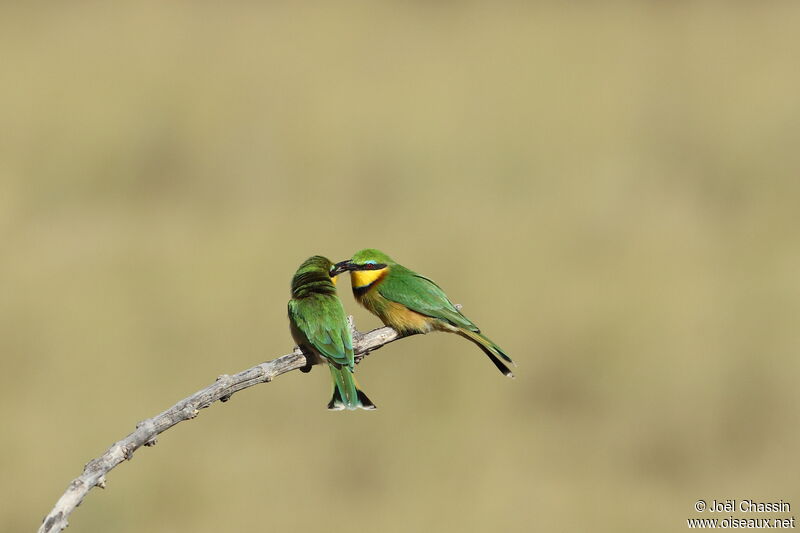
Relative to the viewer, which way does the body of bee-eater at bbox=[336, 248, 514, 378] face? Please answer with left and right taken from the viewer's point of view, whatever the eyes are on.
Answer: facing to the left of the viewer

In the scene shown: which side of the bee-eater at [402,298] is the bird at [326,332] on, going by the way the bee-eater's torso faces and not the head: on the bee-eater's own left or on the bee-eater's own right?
on the bee-eater's own left
